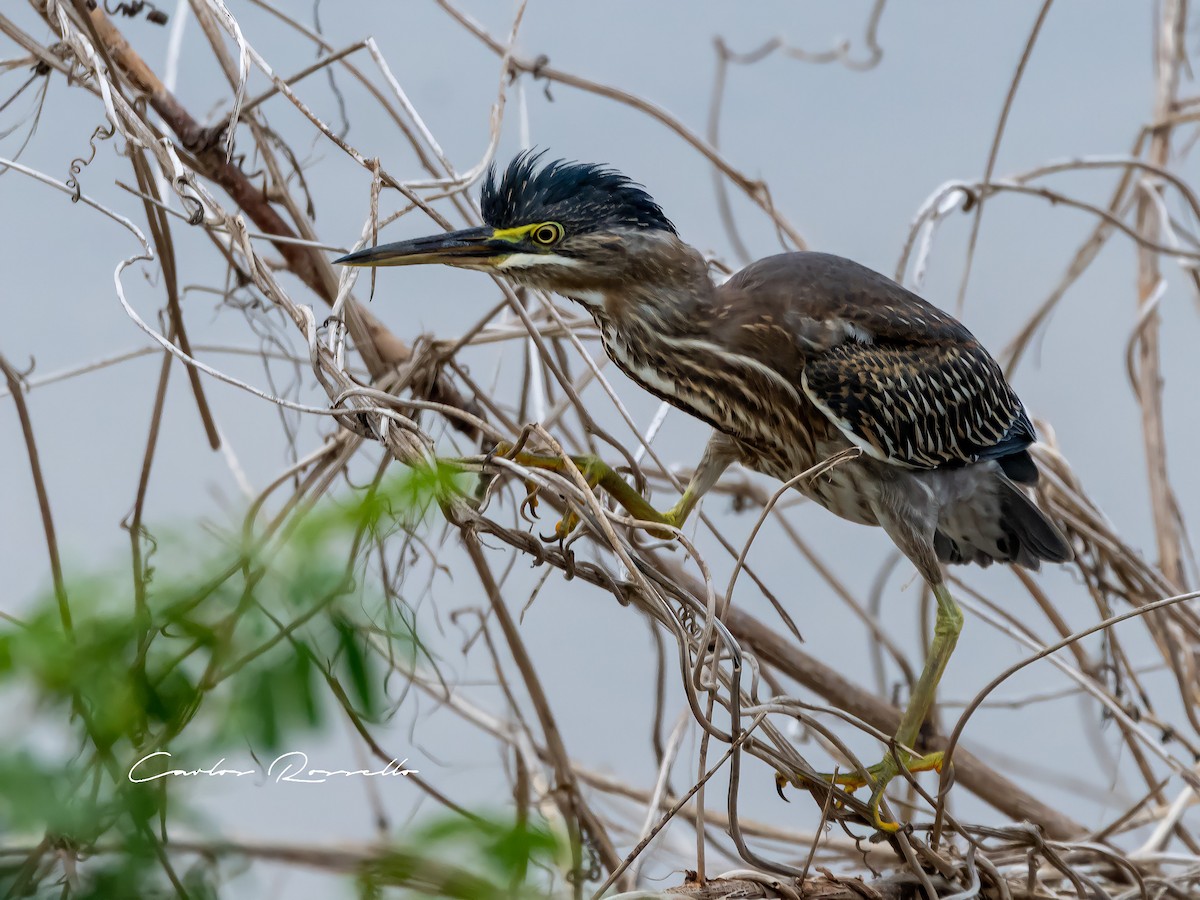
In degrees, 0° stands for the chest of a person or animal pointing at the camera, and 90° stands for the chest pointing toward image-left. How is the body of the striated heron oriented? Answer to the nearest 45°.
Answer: approximately 90°
